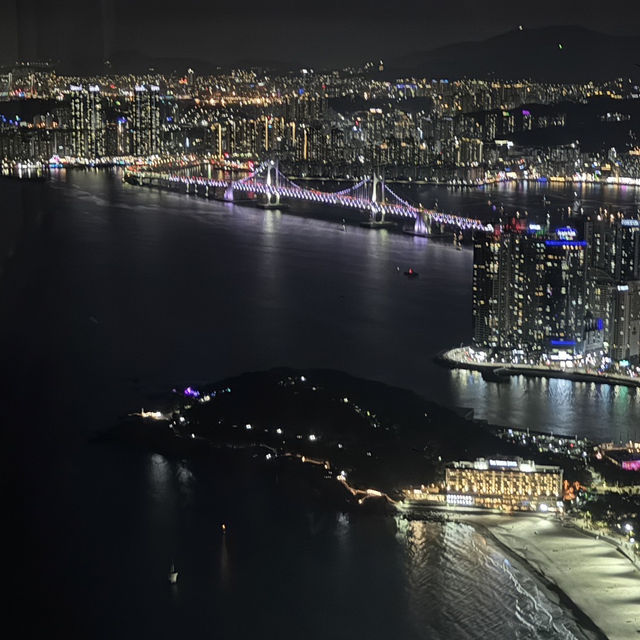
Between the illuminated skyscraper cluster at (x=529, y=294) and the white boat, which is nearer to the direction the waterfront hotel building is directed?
the white boat

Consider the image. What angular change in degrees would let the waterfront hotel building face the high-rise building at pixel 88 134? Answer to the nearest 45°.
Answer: approximately 135° to its right

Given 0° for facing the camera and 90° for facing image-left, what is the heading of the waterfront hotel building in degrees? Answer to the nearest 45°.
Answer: approximately 0°

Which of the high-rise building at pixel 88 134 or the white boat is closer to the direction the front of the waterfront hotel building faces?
the white boat

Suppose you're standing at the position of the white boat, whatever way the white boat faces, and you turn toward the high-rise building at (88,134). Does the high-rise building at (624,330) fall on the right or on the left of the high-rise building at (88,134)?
right

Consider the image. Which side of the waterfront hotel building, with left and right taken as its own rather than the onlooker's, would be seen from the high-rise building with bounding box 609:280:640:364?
back

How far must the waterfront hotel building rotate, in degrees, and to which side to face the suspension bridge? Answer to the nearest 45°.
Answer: approximately 180°

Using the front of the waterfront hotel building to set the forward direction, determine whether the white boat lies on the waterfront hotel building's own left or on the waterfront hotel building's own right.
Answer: on the waterfront hotel building's own right

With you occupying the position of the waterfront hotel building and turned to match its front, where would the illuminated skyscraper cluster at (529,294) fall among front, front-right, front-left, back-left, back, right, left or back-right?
back
